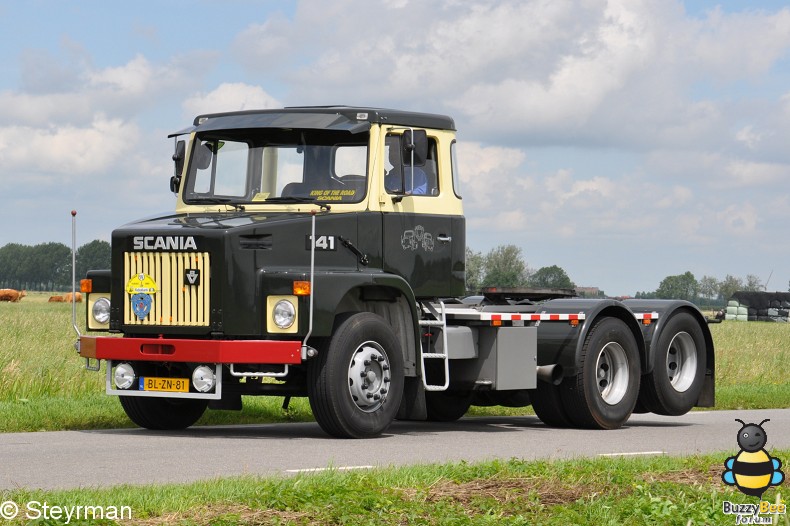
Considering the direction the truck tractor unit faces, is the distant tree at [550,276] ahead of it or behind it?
behind

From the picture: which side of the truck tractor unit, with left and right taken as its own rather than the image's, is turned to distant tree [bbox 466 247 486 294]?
back

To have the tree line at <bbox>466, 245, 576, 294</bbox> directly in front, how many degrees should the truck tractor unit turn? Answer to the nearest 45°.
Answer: approximately 180°

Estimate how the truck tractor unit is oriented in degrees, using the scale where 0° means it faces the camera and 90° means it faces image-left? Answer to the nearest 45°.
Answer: approximately 45°
